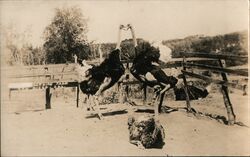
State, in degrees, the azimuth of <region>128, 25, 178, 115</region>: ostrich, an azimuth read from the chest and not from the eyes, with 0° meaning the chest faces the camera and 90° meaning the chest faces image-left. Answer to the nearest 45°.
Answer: approximately 90°

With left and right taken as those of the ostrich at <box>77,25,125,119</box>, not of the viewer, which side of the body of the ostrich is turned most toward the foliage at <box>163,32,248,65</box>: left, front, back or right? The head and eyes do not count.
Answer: left

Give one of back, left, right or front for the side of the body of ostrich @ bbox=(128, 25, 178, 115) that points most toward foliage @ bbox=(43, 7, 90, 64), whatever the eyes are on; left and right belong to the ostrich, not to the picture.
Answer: right

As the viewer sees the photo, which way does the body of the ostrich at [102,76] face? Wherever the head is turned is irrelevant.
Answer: to the viewer's right
